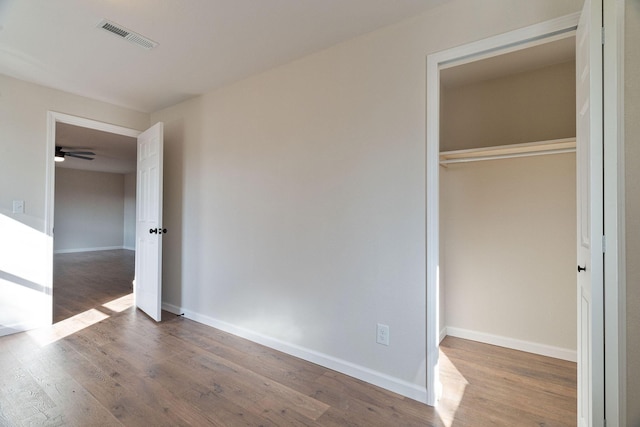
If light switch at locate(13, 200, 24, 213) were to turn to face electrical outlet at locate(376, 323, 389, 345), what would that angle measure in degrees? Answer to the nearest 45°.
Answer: approximately 45° to its left

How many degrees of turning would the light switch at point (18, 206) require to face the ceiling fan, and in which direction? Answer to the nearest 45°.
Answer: approximately 180°

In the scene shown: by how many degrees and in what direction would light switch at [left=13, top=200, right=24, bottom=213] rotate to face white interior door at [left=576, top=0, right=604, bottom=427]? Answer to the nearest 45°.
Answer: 0° — it already faces it

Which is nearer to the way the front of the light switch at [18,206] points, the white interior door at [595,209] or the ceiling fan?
the white interior door
